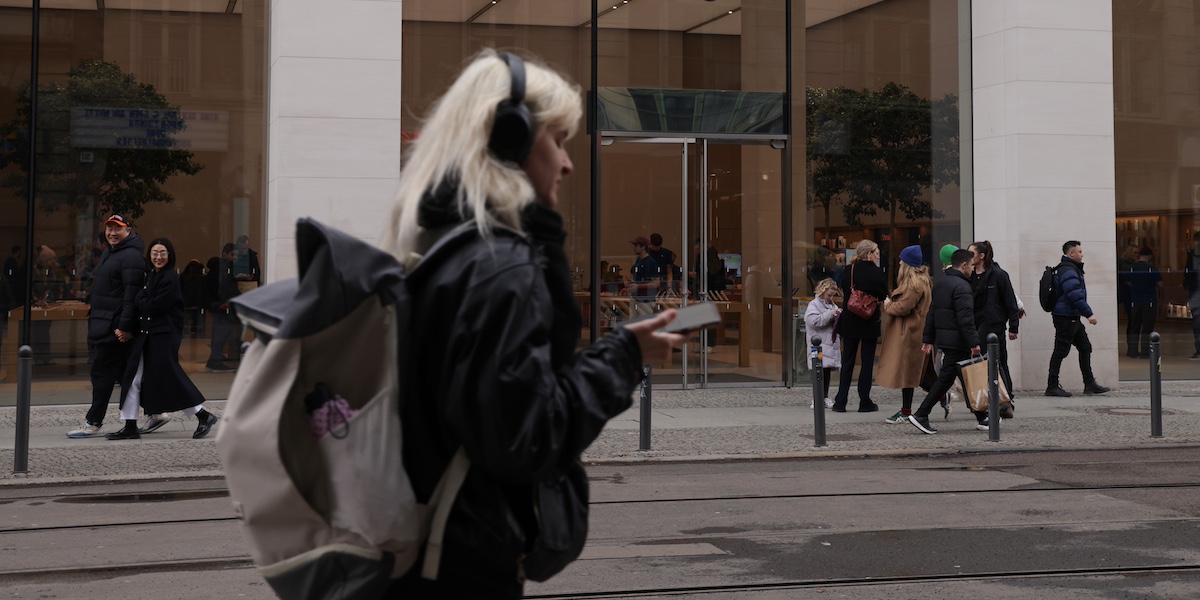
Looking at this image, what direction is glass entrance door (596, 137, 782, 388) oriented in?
toward the camera

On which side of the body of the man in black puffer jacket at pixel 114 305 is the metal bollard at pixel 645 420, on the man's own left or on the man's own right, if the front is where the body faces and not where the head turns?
on the man's own left

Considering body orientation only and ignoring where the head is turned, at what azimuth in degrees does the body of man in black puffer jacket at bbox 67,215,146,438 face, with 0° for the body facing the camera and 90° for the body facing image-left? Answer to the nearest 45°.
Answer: approximately 45°

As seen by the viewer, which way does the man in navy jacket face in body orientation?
to the viewer's right

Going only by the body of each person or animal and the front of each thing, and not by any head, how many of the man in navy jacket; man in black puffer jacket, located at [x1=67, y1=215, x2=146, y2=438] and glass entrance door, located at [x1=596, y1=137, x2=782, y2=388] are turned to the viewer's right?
1

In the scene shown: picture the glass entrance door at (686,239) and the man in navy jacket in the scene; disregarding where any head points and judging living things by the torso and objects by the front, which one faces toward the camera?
the glass entrance door

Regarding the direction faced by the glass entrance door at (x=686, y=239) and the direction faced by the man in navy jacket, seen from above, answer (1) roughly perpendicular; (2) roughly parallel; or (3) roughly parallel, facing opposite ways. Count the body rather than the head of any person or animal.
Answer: roughly perpendicular

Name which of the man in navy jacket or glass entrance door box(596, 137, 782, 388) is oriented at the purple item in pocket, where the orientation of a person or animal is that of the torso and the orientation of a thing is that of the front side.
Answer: the glass entrance door

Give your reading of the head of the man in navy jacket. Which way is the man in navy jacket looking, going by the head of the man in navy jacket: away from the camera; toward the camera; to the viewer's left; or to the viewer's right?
to the viewer's right

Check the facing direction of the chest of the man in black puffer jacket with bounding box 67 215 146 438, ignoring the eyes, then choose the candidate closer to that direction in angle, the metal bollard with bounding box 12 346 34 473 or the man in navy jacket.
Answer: the metal bollard

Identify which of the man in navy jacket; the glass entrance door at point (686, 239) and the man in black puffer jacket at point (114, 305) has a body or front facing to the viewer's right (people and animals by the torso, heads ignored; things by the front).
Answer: the man in navy jacket

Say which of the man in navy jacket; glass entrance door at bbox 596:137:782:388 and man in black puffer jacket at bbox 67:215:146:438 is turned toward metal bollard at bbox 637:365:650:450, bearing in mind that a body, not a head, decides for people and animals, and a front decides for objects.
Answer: the glass entrance door
